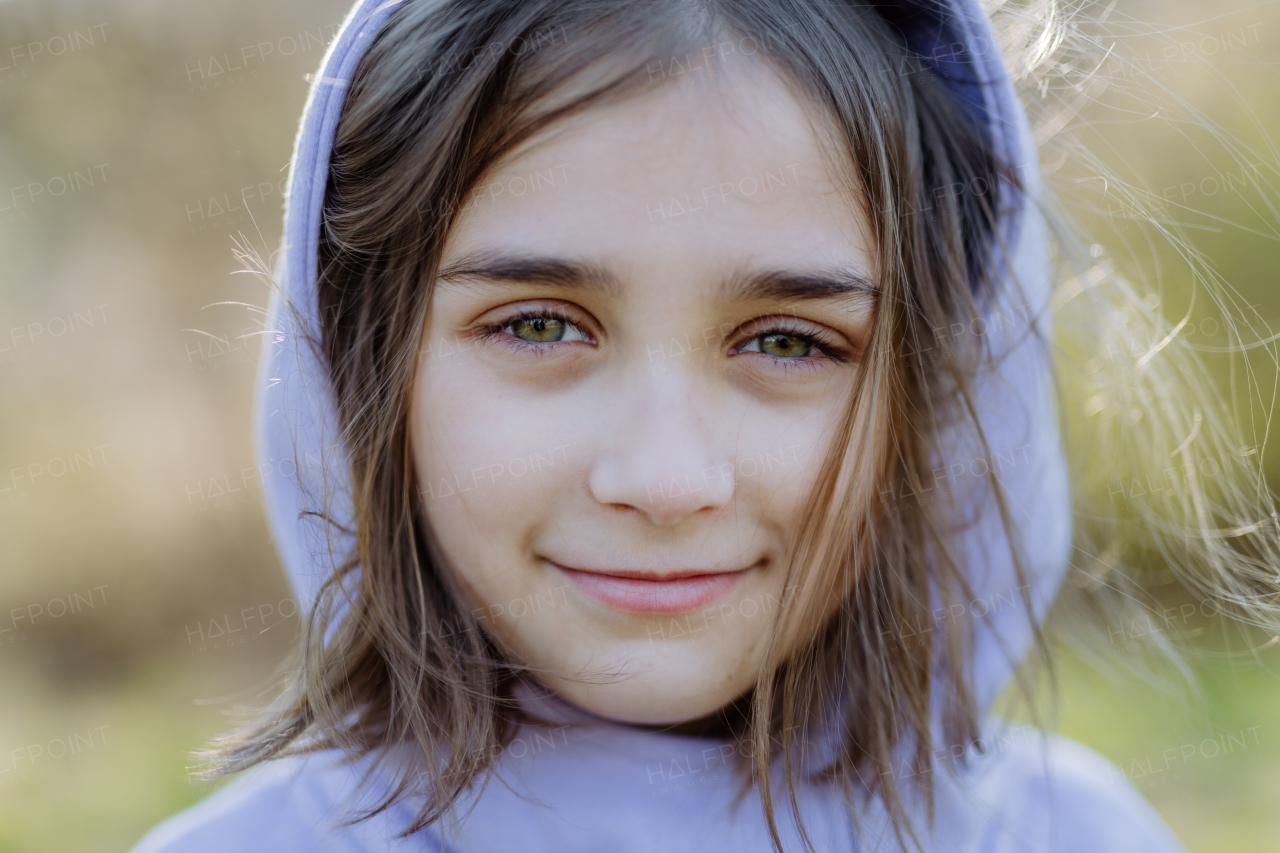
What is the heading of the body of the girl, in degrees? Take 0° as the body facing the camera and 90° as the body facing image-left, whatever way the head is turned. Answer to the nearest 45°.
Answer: approximately 0°
